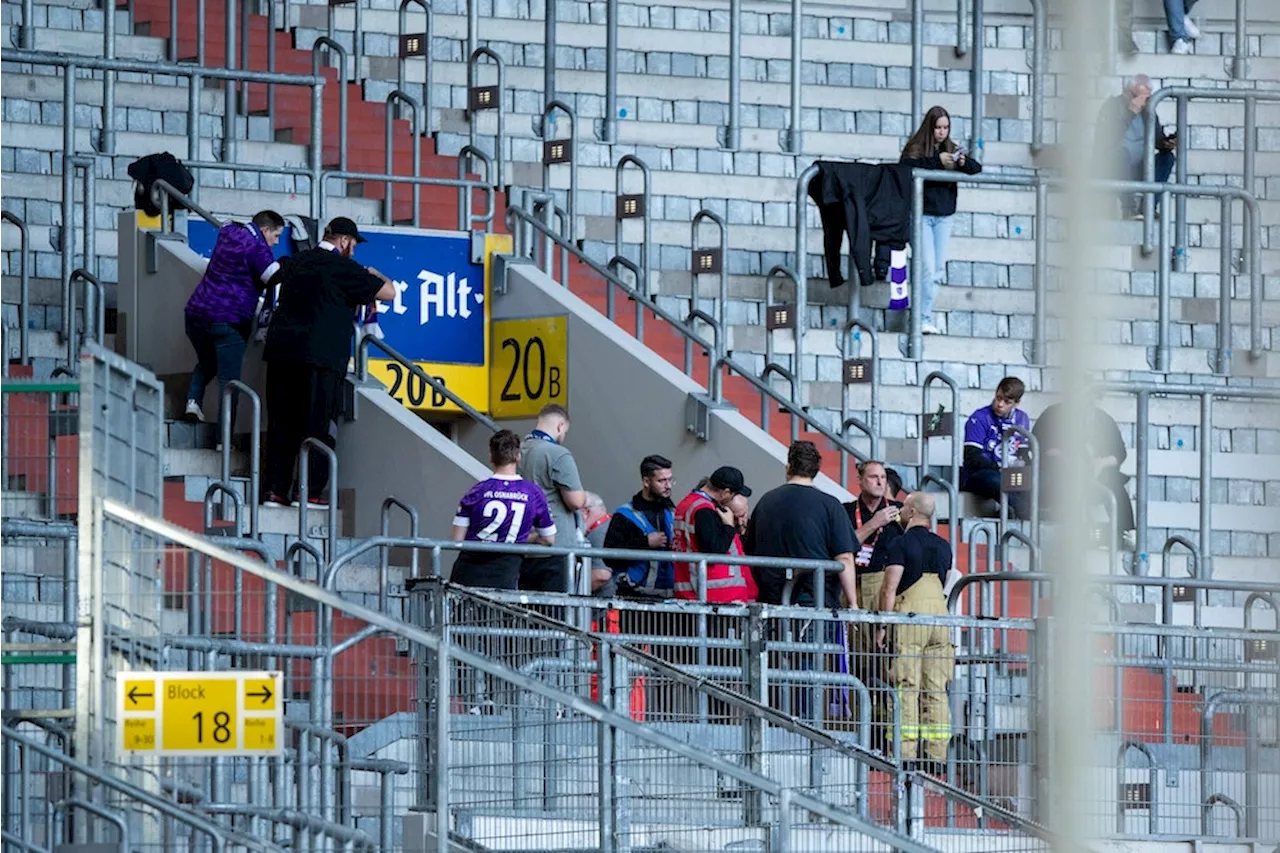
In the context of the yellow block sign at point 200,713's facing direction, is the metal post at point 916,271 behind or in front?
behind

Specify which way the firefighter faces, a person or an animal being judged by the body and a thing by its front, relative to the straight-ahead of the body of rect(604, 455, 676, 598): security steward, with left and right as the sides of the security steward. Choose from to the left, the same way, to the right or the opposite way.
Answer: the opposite way

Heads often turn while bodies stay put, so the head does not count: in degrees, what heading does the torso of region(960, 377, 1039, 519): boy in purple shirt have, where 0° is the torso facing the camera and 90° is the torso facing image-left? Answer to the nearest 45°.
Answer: approximately 315°

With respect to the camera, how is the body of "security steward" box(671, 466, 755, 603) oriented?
to the viewer's right

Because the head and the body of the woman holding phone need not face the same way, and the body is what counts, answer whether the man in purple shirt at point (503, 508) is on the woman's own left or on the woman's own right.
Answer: on the woman's own right

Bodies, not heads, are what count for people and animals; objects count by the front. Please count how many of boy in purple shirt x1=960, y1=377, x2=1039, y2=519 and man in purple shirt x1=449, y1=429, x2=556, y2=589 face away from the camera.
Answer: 1

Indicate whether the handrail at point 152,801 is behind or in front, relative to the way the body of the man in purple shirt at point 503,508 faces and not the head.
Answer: behind

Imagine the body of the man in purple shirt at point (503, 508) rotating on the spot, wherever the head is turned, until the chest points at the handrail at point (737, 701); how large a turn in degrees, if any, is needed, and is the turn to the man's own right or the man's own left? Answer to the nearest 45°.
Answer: approximately 135° to the man's own right

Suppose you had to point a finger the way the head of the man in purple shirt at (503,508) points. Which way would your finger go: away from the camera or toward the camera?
away from the camera

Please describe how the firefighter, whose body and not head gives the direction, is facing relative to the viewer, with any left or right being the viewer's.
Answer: facing away from the viewer and to the left of the viewer
